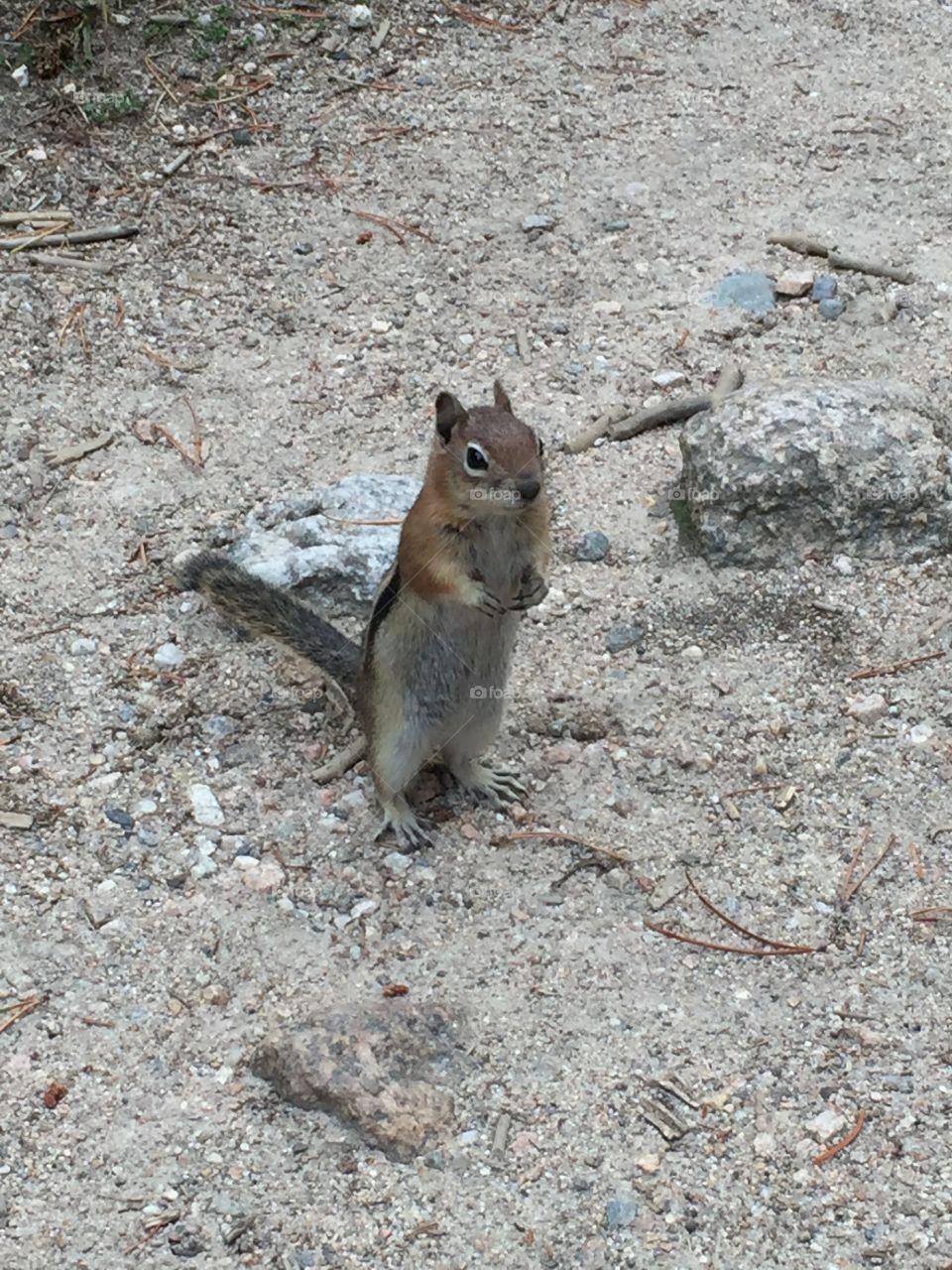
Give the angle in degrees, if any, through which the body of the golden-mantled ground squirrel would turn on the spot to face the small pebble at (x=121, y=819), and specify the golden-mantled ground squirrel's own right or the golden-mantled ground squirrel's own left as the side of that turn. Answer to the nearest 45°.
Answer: approximately 135° to the golden-mantled ground squirrel's own right

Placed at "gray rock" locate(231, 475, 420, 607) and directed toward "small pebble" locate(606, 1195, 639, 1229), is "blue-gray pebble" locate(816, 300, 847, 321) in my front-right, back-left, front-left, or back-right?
back-left

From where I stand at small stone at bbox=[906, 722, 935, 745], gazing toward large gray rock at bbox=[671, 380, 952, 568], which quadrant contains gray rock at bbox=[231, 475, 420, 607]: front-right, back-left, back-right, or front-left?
front-left

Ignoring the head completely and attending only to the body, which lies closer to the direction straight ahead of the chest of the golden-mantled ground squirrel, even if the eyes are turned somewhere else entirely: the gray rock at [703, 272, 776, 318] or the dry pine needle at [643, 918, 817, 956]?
the dry pine needle

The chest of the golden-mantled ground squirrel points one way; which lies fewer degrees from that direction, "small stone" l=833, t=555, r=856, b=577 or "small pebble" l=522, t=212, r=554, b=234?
the small stone

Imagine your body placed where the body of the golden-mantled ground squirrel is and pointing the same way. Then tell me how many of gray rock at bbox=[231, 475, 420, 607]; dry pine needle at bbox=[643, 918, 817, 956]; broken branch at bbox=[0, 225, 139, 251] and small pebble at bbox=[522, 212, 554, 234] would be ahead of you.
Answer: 1

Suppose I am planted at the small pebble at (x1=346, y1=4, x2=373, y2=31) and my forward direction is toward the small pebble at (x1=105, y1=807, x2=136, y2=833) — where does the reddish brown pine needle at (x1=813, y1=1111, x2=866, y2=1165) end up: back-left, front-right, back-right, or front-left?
front-left

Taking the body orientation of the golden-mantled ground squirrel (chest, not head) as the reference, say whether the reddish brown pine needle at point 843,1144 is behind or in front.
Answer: in front

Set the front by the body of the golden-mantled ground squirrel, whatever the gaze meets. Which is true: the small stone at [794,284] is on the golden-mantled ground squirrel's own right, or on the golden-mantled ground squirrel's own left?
on the golden-mantled ground squirrel's own left

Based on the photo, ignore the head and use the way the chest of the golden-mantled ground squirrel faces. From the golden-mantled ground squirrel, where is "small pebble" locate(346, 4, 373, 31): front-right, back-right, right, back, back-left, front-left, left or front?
back-left

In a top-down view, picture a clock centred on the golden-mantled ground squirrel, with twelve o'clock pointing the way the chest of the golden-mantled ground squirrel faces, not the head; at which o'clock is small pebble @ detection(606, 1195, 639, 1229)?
The small pebble is roughly at 1 o'clock from the golden-mantled ground squirrel.

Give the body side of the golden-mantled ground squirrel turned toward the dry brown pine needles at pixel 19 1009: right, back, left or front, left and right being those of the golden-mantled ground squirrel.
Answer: right

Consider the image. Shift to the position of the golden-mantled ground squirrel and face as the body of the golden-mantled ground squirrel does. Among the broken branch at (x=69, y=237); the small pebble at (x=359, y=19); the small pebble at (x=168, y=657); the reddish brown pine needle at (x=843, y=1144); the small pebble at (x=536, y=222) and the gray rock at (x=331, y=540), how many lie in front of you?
1

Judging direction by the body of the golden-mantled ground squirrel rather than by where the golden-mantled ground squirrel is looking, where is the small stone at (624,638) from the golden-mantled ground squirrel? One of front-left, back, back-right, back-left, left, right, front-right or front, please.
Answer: left

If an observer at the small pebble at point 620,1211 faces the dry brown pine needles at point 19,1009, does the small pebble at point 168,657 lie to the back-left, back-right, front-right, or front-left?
front-right

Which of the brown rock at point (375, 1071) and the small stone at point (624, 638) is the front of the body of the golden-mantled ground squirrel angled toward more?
the brown rock

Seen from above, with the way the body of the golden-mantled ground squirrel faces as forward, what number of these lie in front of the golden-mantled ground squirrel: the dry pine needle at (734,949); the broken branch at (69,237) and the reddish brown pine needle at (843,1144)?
2

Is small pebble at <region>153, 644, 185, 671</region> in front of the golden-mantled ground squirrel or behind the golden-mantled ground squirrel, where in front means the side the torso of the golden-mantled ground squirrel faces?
behind

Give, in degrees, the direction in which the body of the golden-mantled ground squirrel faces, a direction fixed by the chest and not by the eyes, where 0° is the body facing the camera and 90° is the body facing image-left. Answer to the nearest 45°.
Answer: approximately 315°
